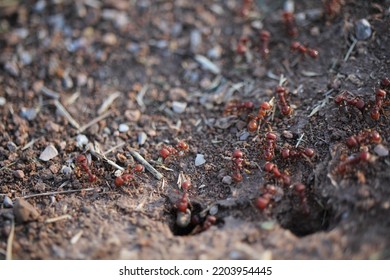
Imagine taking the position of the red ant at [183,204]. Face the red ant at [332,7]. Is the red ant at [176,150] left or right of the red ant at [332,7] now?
left

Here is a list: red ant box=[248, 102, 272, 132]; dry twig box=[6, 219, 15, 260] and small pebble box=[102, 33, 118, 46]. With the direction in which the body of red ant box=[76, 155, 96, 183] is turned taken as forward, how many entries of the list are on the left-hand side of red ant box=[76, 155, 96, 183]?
1

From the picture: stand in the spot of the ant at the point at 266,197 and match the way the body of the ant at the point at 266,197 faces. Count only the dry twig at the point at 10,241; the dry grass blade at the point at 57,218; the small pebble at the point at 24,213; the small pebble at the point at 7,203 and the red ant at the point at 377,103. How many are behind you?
1

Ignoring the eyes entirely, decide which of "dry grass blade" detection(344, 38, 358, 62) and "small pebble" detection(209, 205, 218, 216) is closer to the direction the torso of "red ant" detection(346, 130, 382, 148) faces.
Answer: the small pebble

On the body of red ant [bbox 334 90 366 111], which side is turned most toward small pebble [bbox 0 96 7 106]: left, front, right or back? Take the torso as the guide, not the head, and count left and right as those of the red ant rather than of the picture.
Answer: front

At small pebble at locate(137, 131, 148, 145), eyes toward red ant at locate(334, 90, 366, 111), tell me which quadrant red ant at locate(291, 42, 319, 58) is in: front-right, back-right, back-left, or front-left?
front-left

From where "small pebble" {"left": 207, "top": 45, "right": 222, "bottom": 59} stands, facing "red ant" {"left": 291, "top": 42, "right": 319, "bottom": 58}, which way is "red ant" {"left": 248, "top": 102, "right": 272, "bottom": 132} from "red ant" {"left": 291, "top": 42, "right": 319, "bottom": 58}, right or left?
right

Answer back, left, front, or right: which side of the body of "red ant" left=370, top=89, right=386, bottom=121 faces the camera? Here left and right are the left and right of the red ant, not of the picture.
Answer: back

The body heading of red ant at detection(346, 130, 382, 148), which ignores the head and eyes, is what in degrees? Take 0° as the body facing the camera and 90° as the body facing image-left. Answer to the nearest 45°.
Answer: approximately 90°

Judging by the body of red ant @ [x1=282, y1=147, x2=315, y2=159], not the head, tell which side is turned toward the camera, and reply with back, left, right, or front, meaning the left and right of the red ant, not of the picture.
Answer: left

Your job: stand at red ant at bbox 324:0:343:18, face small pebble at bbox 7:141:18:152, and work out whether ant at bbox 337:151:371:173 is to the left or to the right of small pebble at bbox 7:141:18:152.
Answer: left

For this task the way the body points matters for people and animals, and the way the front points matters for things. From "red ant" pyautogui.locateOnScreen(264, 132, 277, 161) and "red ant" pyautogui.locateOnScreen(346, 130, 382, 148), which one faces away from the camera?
"red ant" pyautogui.locateOnScreen(264, 132, 277, 161)

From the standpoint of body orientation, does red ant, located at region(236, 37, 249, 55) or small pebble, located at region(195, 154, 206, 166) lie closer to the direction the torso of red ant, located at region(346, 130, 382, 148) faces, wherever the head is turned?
the small pebble
